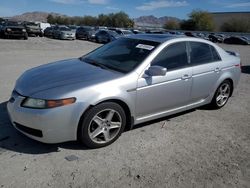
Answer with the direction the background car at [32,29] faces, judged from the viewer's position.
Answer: facing the viewer and to the right of the viewer

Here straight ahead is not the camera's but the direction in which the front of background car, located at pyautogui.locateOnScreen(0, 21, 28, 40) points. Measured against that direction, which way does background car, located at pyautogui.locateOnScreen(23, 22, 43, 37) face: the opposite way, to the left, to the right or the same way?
the same way

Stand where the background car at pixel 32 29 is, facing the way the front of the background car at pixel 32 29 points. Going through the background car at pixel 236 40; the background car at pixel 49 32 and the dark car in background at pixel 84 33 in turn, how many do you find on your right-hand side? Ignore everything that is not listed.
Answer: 0

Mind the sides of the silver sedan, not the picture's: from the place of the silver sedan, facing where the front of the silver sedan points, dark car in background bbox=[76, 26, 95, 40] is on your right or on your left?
on your right

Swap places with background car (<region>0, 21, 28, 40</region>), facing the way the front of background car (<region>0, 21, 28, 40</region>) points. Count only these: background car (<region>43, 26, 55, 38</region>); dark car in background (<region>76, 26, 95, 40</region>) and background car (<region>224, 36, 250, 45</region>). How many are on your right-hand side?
0

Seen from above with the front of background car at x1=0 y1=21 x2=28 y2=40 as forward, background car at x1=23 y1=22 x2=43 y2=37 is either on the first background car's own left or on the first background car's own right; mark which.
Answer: on the first background car's own left

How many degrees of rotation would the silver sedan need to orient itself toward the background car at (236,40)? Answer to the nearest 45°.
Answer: approximately 180°

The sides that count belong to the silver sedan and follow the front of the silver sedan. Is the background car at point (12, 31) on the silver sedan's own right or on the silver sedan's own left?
on the silver sedan's own right

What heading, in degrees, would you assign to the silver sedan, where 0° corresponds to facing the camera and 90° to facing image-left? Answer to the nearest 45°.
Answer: approximately 45°

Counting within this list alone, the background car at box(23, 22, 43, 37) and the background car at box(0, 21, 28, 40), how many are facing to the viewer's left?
0

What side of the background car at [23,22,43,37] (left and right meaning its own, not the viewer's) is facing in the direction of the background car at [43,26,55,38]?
left

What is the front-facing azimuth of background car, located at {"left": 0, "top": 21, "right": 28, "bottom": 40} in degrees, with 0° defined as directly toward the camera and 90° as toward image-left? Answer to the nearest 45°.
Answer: approximately 315°

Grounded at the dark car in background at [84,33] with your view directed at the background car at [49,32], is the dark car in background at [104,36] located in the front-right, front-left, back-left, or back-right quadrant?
back-left

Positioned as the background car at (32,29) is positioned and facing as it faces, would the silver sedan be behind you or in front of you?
in front
